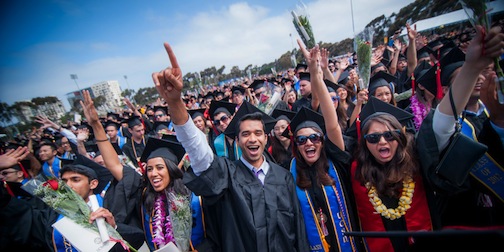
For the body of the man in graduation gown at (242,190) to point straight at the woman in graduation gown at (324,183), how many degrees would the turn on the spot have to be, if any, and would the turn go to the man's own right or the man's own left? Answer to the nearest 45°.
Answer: approximately 90° to the man's own left

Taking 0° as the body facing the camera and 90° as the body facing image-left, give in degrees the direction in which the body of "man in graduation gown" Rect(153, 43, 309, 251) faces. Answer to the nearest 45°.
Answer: approximately 0°
